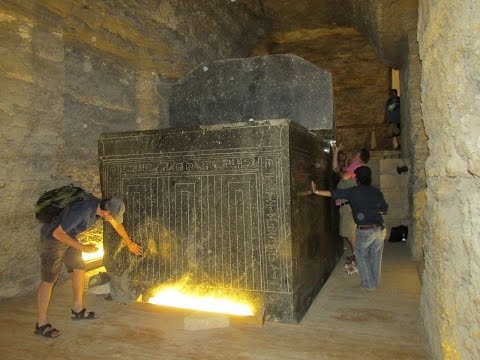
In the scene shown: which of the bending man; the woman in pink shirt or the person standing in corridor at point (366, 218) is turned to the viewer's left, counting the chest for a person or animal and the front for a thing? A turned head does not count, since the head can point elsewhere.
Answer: the woman in pink shirt

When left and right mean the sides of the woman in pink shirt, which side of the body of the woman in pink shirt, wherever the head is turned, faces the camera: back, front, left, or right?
left

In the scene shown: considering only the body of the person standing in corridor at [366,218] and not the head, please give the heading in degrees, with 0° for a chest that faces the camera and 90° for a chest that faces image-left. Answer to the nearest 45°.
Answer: approximately 180°

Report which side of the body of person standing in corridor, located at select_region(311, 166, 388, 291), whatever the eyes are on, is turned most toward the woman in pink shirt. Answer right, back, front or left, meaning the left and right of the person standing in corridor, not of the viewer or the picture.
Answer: front

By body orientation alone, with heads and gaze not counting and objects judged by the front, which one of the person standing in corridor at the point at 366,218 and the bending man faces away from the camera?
the person standing in corridor

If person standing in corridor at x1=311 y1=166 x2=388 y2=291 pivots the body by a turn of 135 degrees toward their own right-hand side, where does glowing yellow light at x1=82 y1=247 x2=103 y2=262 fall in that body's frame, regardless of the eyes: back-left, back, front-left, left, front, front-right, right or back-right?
back-right

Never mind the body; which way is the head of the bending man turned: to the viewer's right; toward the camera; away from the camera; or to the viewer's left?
to the viewer's right

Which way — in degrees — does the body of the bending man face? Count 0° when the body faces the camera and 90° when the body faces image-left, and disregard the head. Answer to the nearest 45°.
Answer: approximately 270°
